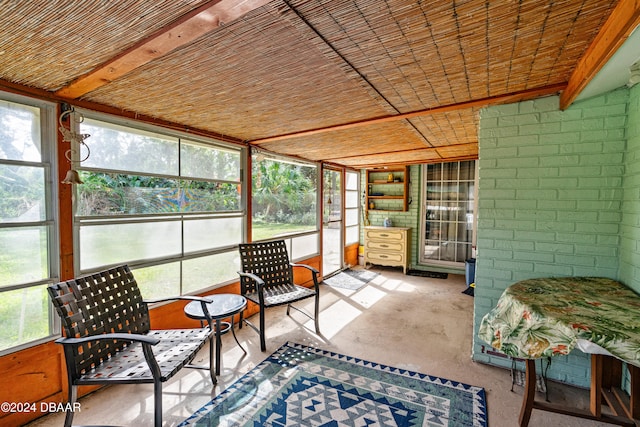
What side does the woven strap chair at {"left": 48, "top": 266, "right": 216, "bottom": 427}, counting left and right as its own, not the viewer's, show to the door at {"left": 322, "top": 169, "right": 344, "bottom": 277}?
left

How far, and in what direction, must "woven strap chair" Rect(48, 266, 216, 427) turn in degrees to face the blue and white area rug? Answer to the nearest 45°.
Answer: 0° — it already faces it

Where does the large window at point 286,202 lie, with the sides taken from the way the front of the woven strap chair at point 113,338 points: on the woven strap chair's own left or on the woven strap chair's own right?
on the woven strap chair's own left

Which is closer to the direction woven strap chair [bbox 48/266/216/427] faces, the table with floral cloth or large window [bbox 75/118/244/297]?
the table with floral cloth

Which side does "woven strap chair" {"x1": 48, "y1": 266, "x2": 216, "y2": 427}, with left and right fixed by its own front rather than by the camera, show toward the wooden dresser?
left

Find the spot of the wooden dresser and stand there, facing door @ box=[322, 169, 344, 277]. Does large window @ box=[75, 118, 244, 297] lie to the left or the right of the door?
left

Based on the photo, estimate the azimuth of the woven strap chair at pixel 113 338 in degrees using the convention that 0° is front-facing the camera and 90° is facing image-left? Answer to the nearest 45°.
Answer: approximately 315°

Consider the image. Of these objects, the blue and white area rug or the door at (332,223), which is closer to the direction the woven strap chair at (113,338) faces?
the blue and white area rug

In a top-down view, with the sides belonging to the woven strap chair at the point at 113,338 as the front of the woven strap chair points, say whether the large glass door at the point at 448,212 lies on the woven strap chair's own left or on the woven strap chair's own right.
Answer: on the woven strap chair's own left

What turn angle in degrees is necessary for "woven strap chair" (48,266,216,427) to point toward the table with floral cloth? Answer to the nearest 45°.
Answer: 0° — it already faces it

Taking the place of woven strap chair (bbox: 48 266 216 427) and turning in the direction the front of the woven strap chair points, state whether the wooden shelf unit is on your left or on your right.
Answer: on your left
